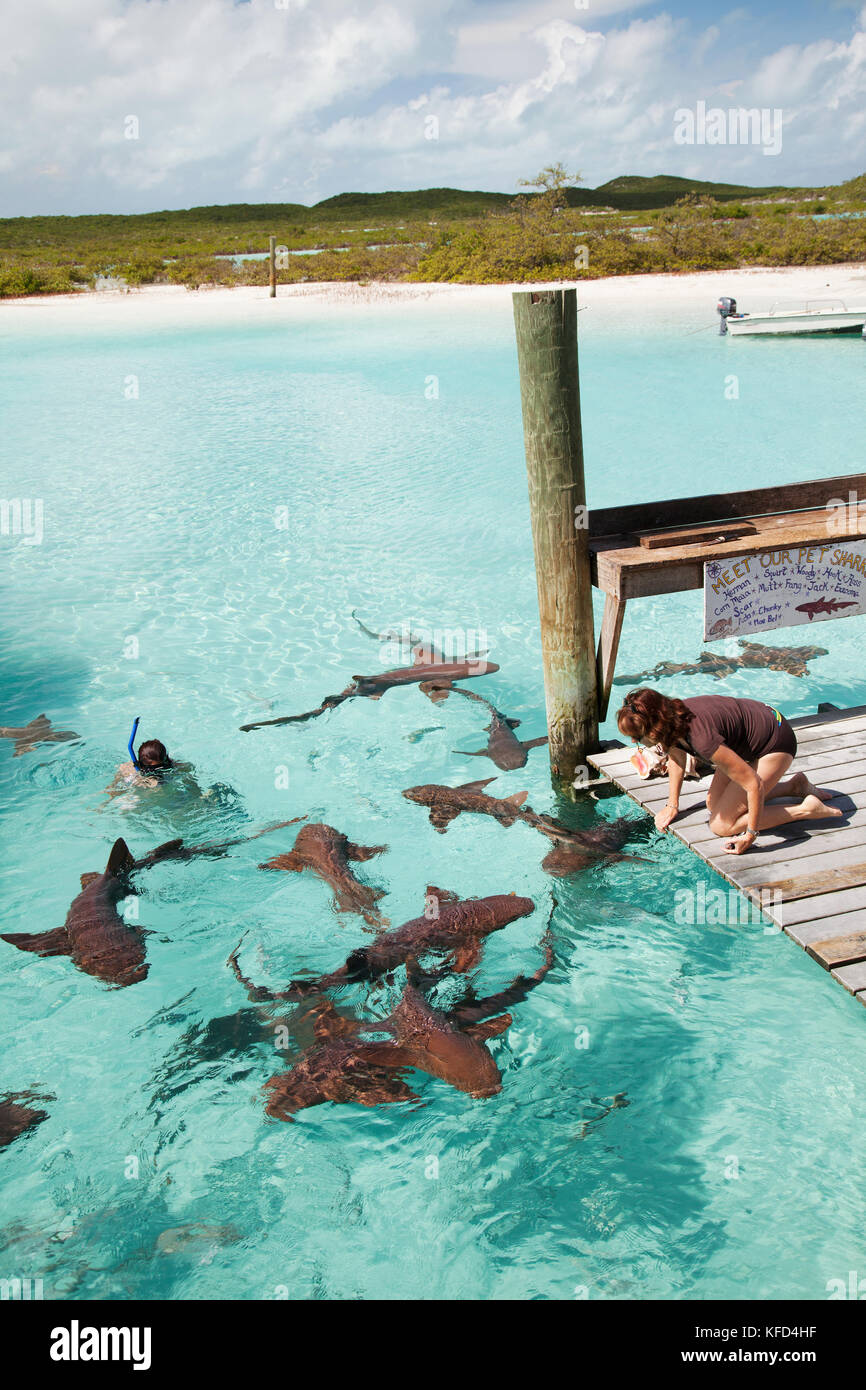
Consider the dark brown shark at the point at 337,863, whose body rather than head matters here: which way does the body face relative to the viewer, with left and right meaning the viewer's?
facing away from the viewer and to the left of the viewer

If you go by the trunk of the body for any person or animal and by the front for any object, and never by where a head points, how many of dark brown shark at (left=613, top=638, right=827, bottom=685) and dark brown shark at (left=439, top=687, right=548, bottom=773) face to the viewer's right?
1

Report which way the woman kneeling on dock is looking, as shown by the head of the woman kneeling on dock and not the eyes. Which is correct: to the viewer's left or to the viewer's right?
to the viewer's left

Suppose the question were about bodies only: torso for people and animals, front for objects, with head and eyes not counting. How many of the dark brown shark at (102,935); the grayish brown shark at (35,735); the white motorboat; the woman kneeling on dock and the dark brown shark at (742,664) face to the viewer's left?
2

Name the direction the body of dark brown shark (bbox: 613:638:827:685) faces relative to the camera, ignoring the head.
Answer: to the viewer's right

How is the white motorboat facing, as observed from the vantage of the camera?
facing to the right of the viewer

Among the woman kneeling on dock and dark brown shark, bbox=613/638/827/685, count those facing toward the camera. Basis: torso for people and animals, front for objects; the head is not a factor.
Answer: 0

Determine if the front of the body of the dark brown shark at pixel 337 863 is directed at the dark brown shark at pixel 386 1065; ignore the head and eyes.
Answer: no

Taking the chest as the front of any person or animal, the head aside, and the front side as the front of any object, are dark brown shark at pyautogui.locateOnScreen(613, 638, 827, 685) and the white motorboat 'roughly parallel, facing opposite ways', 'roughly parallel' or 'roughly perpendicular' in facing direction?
roughly parallel

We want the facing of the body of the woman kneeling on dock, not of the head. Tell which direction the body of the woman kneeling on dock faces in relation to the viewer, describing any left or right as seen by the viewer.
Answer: facing to the left of the viewer

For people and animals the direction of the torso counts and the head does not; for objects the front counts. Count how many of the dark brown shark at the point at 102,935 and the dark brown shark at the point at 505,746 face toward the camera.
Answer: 2

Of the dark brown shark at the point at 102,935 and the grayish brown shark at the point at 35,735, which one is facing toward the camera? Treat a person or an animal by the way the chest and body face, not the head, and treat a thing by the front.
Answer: the dark brown shark at the point at 102,935

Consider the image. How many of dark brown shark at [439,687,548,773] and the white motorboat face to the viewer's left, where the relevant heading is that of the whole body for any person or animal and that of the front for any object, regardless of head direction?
0
